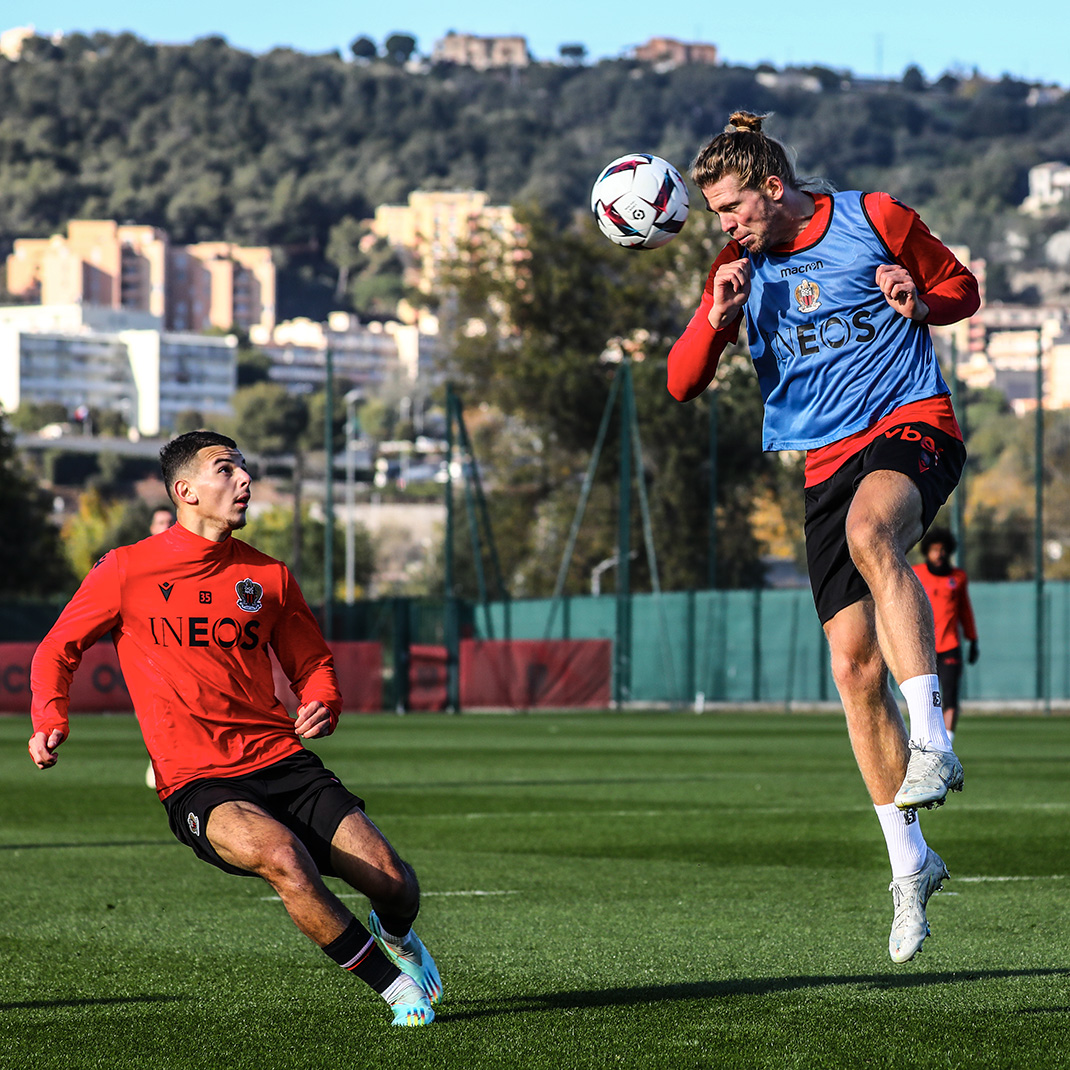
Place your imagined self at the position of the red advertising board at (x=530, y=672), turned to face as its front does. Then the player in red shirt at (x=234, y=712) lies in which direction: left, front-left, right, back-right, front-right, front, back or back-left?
front

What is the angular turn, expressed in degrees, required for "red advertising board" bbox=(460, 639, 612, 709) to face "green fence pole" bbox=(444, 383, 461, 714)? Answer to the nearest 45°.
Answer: approximately 135° to its right

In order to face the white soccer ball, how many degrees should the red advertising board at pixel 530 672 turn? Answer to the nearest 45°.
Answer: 0° — it already faces it

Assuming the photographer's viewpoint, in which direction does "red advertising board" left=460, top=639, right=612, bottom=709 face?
facing the viewer

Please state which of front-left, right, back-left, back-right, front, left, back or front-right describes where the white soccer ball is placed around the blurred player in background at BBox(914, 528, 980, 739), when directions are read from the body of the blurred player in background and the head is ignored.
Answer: front

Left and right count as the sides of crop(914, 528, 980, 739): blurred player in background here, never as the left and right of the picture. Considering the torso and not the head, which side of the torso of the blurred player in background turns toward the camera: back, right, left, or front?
front

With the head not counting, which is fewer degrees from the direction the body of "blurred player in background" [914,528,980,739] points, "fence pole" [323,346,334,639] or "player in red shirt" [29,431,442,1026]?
the player in red shirt

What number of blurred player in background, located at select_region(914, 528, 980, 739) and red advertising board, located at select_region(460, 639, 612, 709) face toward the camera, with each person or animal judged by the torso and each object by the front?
2

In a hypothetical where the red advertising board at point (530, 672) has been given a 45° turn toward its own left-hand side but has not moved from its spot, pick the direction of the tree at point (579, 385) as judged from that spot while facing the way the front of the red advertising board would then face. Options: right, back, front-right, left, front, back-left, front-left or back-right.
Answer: back-left

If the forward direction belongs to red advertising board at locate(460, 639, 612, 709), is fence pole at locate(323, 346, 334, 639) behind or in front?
behind

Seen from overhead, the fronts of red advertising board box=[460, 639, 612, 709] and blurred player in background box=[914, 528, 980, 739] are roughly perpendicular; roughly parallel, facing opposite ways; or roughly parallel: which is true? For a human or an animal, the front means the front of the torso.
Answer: roughly parallel
